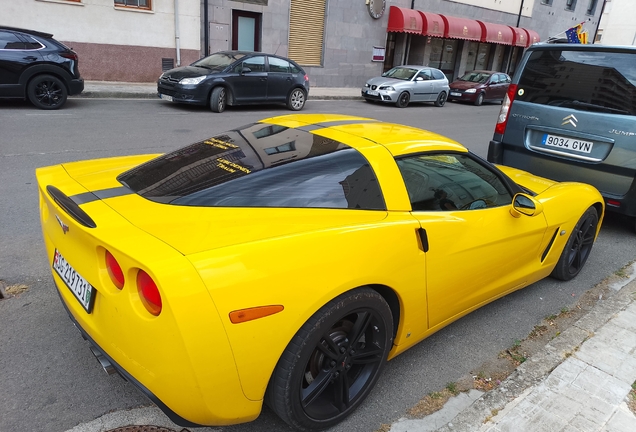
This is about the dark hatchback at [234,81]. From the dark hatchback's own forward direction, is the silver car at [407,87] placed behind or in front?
behind

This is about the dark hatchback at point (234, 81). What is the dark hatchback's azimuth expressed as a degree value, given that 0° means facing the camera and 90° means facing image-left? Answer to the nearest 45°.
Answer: approximately 45°

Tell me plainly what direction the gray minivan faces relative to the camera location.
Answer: facing away from the viewer and to the right of the viewer

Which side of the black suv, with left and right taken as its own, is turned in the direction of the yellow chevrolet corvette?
left

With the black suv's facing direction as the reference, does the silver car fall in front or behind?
behind

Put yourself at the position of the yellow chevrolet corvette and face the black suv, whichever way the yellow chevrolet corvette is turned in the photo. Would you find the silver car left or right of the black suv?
right

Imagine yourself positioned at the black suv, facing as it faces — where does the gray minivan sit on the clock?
The gray minivan is roughly at 8 o'clock from the black suv.

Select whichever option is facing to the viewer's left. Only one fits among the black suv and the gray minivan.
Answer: the black suv

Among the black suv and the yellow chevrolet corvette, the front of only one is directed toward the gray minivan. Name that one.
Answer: the yellow chevrolet corvette

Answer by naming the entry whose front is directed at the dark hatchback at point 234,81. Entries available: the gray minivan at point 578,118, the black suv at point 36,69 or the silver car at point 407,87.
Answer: the silver car

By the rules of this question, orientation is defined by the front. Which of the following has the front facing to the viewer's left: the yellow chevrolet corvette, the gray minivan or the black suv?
the black suv

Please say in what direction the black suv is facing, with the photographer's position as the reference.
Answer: facing to the left of the viewer

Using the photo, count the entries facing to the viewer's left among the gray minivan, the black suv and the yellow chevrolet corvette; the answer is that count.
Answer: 1
